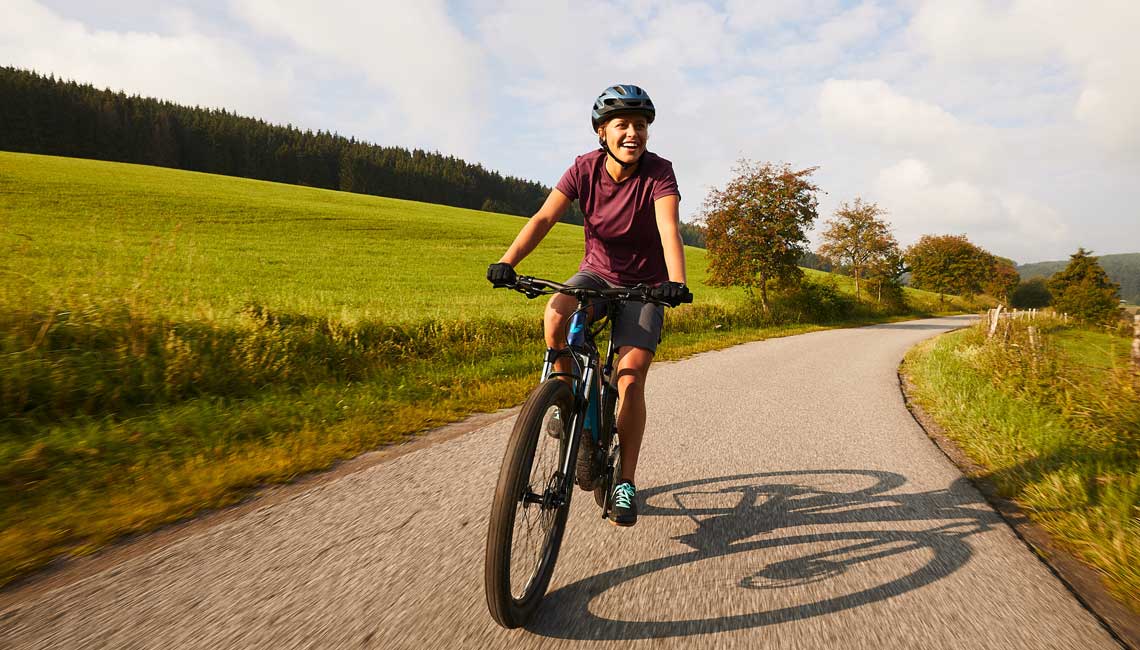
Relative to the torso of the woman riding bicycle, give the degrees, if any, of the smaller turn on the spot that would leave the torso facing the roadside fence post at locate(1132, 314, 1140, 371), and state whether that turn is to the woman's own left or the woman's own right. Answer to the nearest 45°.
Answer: approximately 135° to the woman's own left

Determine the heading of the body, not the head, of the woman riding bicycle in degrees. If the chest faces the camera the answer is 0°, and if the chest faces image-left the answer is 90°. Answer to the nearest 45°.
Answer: approximately 0°

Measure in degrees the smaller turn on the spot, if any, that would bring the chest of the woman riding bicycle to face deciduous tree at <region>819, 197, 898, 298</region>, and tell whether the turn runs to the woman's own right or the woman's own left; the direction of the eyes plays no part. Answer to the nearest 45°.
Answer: approximately 135° to the woman's own left

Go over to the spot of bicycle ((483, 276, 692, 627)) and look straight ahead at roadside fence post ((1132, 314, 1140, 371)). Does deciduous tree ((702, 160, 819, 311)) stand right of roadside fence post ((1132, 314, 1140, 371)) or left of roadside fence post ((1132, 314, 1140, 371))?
left

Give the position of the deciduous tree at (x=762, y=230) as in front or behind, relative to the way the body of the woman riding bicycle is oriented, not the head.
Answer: behind
